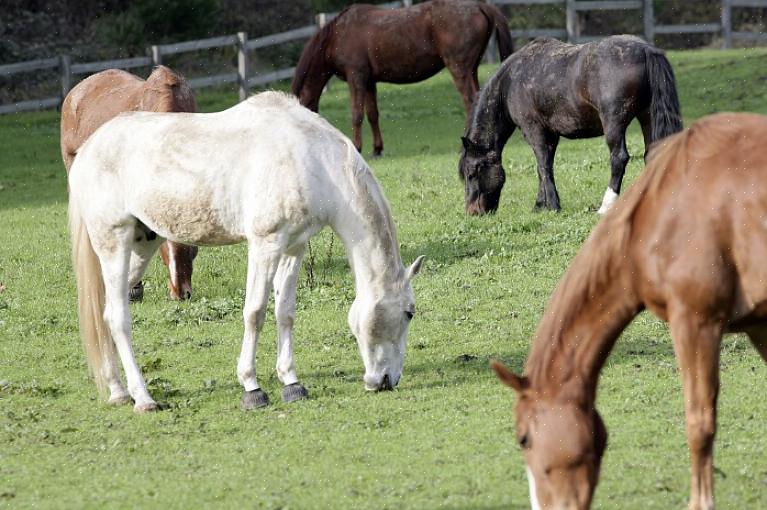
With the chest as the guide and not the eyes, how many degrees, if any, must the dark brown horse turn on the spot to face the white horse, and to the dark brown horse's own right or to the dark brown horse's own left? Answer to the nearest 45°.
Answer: approximately 90° to the dark brown horse's own left

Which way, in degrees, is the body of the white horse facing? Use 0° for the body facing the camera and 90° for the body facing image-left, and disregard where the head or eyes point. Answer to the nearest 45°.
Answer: approximately 270°

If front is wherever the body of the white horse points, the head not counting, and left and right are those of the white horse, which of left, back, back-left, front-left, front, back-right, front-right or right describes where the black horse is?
front-left

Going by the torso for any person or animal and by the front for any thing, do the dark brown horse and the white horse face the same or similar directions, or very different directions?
very different directions

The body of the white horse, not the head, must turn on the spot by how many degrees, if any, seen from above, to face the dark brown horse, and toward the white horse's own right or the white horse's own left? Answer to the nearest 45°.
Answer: approximately 90° to the white horse's own left

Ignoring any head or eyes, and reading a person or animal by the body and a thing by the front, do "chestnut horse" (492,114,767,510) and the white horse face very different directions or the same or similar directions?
very different directions

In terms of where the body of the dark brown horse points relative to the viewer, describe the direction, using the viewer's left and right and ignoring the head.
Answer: facing to the left of the viewer

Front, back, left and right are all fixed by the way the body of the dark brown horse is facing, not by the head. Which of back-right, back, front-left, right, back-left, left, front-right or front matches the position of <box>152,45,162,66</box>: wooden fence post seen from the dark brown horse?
front-right

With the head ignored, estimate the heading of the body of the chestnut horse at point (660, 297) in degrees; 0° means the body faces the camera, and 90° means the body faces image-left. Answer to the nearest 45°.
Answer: approximately 90°

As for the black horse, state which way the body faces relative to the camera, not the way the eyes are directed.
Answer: to the viewer's left
